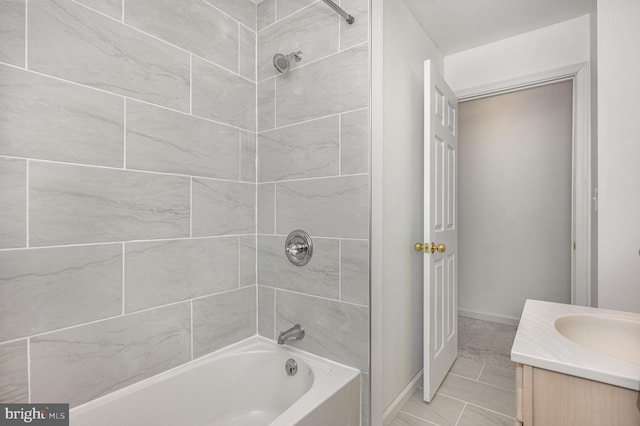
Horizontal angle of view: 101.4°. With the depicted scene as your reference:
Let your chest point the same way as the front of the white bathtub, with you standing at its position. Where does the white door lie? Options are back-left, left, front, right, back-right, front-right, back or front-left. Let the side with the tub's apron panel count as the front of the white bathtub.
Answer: front-left

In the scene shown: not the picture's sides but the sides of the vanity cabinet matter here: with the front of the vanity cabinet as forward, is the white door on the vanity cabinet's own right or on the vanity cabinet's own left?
on the vanity cabinet's own right

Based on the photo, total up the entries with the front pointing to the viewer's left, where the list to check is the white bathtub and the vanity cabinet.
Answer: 1

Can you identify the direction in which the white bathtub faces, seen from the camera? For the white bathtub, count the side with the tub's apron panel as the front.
facing the viewer and to the right of the viewer

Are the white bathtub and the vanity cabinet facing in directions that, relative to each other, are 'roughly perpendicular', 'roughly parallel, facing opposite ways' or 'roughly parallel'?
roughly parallel, facing opposite ways

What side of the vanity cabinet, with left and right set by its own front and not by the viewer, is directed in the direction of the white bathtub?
front

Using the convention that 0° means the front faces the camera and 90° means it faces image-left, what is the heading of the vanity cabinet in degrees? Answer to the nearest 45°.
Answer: approximately 90°

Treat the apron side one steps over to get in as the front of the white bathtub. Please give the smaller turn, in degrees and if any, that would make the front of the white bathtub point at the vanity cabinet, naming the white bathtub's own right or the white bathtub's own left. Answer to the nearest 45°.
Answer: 0° — it already faces it

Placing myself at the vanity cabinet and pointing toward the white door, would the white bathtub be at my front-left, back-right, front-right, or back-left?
front-left

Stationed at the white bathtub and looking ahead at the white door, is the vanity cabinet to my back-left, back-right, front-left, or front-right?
front-right
